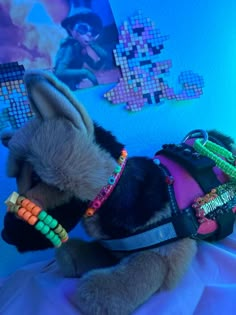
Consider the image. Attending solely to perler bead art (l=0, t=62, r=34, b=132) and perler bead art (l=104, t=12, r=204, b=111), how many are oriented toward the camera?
2

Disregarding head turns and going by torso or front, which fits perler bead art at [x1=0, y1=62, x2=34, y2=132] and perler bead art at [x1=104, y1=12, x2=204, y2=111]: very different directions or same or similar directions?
same or similar directions

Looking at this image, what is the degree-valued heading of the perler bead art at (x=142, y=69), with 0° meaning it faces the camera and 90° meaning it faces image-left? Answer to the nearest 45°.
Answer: approximately 0°

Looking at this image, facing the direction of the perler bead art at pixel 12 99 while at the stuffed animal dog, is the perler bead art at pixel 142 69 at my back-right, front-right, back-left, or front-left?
front-right

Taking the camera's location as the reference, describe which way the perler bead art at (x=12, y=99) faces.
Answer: facing the viewer
